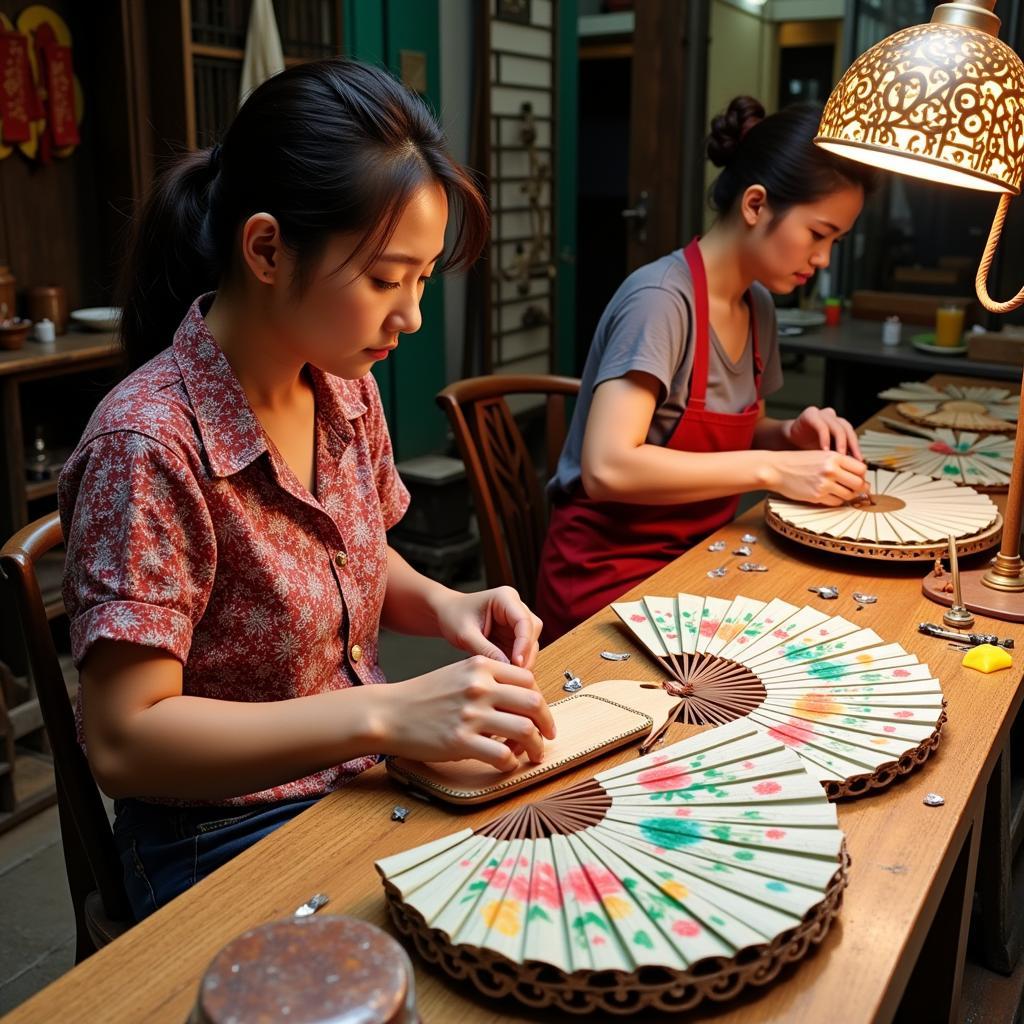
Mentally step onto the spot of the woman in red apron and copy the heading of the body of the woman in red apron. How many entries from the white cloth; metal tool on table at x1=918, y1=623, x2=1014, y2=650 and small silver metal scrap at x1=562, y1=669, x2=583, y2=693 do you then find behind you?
1

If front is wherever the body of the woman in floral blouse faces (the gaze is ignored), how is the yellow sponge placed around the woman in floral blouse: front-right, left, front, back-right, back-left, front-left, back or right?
front-left

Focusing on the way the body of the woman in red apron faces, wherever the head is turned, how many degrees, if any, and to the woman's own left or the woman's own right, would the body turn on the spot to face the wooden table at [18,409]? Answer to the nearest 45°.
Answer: approximately 135° to the woman's own right

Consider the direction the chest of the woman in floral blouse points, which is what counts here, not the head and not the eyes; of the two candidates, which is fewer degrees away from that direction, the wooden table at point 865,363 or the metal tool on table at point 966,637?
the metal tool on table

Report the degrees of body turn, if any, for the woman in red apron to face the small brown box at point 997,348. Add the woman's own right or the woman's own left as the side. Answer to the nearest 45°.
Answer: approximately 90° to the woman's own left

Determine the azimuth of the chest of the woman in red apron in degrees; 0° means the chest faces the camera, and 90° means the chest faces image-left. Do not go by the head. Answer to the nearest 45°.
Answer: approximately 315°

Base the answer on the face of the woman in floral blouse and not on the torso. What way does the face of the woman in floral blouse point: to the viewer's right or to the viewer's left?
to the viewer's right

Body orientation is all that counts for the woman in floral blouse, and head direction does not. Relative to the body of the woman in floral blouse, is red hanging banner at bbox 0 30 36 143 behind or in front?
behind

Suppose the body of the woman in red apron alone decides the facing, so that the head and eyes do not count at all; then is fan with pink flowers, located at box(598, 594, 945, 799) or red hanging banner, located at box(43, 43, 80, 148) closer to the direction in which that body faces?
the fan with pink flowers

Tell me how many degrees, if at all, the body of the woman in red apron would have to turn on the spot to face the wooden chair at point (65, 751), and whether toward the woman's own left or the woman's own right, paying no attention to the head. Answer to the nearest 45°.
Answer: approximately 90° to the woman's own right

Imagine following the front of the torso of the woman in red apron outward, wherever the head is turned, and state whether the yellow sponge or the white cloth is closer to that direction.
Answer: the yellow sponge

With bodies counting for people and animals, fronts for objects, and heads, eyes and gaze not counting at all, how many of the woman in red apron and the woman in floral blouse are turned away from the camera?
0

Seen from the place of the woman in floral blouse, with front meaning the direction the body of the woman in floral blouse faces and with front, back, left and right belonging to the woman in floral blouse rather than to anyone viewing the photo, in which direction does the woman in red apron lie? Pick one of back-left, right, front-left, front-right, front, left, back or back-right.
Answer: left
